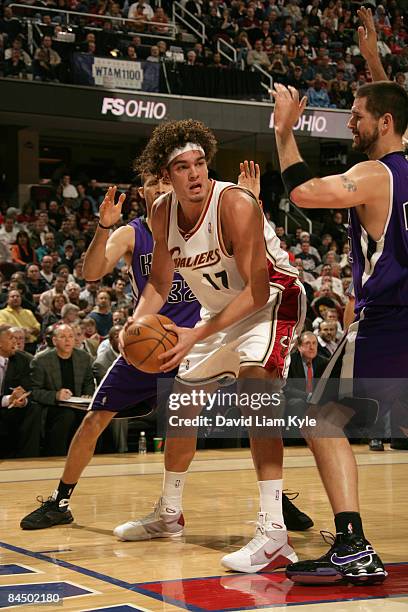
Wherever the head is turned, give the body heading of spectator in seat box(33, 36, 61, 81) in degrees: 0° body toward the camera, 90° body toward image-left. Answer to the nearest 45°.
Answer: approximately 0°

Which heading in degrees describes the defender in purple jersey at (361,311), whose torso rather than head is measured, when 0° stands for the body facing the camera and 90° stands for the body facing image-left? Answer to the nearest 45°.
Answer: approximately 90°

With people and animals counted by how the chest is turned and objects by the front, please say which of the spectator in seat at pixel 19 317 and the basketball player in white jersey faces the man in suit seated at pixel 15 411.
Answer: the spectator in seat

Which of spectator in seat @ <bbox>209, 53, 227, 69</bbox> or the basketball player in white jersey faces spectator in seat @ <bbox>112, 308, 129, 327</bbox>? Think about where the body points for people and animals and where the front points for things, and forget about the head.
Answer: spectator in seat @ <bbox>209, 53, 227, 69</bbox>

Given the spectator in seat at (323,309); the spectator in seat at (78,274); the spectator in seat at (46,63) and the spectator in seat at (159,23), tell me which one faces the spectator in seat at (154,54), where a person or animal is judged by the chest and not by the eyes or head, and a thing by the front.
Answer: the spectator in seat at (159,23)

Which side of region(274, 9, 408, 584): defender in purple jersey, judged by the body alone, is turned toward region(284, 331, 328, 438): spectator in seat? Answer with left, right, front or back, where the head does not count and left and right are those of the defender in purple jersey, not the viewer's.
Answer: right

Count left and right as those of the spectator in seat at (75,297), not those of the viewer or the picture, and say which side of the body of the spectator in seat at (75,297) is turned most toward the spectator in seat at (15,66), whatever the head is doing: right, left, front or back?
back
